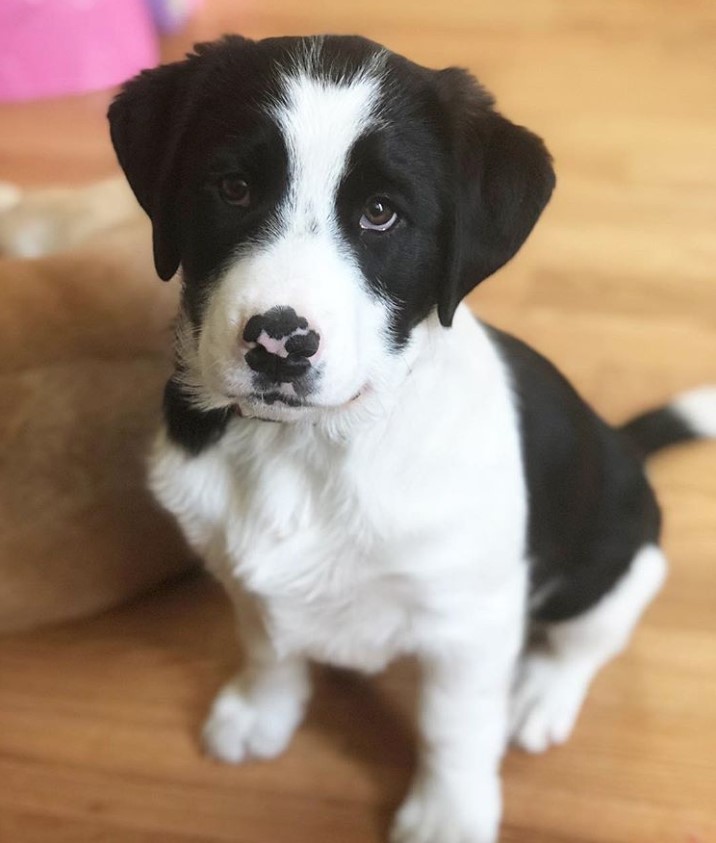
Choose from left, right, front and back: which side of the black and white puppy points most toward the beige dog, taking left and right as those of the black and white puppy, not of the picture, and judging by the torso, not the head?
right

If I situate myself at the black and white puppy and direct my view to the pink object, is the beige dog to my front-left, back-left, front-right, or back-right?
front-left

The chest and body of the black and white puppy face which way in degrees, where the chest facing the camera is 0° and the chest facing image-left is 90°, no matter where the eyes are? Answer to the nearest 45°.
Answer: approximately 45°

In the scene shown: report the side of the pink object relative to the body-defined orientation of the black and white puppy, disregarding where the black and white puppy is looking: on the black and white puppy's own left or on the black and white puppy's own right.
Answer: on the black and white puppy's own right

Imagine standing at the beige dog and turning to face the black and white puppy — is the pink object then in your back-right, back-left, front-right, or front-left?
back-left

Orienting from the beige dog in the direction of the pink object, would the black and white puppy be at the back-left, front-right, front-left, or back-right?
back-right

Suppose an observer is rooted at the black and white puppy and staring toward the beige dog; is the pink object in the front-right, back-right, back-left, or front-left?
front-right
